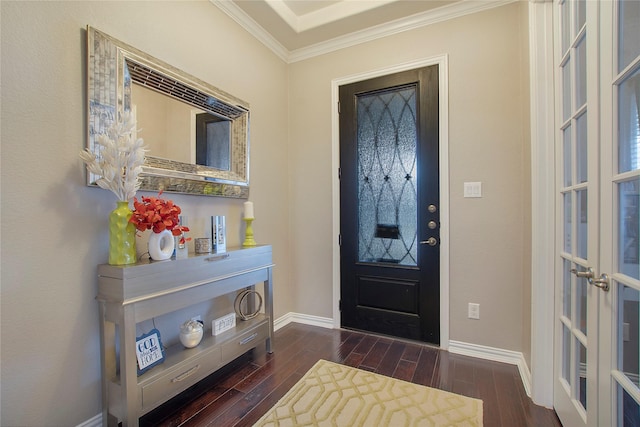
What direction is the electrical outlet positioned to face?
toward the camera

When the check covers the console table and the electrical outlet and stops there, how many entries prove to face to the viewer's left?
0

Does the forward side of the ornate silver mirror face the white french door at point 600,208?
yes

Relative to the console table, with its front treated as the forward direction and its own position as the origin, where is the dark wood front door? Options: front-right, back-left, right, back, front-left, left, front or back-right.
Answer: front-left

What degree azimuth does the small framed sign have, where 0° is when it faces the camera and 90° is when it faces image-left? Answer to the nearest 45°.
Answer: approximately 315°

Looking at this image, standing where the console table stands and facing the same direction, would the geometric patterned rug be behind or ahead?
ahead

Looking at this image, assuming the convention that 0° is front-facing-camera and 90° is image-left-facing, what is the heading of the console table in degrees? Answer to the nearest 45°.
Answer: approximately 315°

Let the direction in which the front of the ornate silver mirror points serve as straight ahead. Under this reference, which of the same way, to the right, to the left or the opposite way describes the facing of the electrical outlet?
to the right

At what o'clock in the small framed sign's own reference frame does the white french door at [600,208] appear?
The white french door is roughly at 12 o'clock from the small framed sign.

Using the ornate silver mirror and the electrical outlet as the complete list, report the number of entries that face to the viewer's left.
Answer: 0

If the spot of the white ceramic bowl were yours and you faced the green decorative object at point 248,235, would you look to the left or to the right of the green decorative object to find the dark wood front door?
right

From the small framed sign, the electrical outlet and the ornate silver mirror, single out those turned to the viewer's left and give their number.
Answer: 0

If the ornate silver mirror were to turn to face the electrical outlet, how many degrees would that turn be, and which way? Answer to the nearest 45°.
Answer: approximately 45° to its left

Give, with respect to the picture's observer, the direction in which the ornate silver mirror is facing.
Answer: facing the viewer and to the right of the viewer

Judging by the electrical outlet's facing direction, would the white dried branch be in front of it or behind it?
in front
